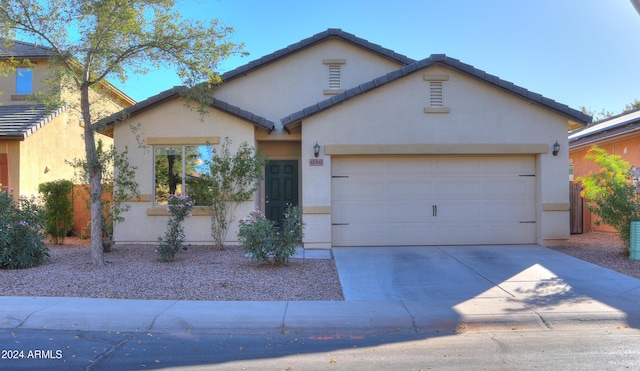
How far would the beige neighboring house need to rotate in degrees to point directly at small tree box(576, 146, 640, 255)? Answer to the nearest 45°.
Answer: approximately 90° to its left

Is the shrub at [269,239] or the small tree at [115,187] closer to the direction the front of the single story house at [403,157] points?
the shrub

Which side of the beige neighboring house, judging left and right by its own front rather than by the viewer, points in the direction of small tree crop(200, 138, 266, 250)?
left

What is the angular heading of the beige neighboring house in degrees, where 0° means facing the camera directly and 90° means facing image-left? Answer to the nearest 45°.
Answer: approximately 45°

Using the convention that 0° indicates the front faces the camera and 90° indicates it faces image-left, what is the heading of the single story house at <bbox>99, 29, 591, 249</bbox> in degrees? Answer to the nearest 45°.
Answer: approximately 0°

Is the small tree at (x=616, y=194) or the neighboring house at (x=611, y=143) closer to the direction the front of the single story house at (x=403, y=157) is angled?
the small tree

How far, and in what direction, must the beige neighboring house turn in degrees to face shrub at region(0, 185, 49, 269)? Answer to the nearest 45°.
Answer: approximately 45° to its left

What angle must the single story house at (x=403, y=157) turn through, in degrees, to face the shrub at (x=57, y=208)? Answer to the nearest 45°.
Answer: approximately 90° to its right

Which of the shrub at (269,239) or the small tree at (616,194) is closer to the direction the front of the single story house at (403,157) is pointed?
the shrub

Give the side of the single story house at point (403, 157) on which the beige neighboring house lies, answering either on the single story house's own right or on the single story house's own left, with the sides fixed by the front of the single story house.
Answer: on the single story house's own right
